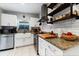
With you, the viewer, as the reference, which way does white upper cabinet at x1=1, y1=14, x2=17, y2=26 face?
facing the viewer

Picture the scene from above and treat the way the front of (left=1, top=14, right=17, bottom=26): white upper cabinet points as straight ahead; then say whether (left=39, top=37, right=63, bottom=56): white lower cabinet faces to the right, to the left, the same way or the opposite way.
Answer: to the right

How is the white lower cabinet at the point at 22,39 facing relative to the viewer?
toward the camera

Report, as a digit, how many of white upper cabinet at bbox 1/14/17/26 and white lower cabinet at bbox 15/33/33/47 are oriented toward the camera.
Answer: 2

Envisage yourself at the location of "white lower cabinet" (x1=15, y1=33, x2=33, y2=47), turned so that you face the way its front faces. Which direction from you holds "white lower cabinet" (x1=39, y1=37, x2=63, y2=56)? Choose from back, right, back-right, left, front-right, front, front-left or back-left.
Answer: front-left

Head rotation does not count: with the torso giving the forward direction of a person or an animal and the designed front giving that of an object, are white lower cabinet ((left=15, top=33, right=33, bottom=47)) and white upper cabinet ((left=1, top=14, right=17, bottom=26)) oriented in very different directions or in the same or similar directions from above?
same or similar directions

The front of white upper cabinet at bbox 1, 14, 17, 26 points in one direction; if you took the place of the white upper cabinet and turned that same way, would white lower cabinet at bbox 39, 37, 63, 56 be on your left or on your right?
on your left

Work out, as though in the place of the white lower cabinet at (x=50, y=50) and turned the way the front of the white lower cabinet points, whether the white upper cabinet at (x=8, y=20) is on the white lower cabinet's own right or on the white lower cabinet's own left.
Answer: on the white lower cabinet's own right

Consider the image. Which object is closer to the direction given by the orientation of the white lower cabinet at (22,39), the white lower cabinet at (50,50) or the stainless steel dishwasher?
the white lower cabinet

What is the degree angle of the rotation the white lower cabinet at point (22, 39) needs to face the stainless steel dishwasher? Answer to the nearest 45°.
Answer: approximately 135° to its right
